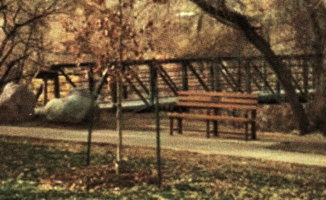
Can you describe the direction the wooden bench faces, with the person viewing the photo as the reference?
facing the viewer and to the left of the viewer

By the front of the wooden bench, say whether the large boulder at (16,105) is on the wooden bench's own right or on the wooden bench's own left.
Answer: on the wooden bench's own right

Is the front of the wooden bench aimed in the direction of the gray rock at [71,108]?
no
